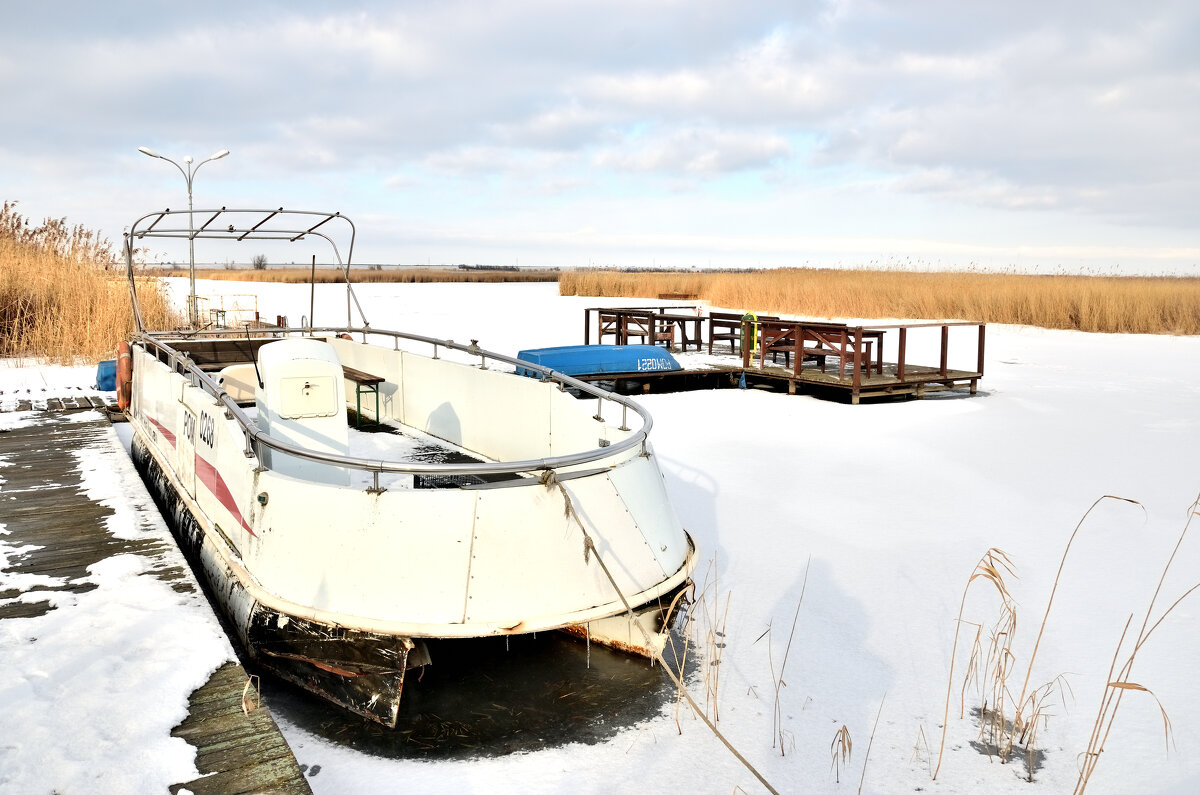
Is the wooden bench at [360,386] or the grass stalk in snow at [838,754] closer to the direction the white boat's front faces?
the grass stalk in snow

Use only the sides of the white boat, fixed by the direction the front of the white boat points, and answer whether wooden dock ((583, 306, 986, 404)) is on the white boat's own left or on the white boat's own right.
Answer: on the white boat's own left

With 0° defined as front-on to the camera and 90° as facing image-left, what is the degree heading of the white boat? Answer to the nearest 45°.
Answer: approximately 315°

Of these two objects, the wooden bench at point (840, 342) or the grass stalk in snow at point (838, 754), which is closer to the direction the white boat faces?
the grass stalk in snow

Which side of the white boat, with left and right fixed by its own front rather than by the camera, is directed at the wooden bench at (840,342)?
left

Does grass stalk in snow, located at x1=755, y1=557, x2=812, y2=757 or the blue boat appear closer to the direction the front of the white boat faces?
the grass stalk in snow

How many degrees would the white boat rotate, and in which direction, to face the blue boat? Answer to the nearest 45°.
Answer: approximately 135° to its left

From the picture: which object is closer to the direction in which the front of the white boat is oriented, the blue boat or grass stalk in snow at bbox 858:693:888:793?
the grass stalk in snow

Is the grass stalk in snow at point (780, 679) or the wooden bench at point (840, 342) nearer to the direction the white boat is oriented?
the grass stalk in snow

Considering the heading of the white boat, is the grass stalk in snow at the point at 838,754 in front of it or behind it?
in front
